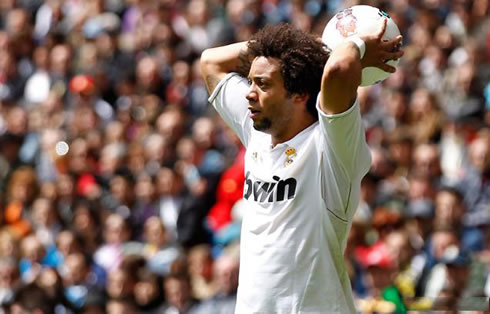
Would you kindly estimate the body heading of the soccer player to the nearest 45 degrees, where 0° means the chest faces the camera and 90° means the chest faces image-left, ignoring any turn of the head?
approximately 45°
